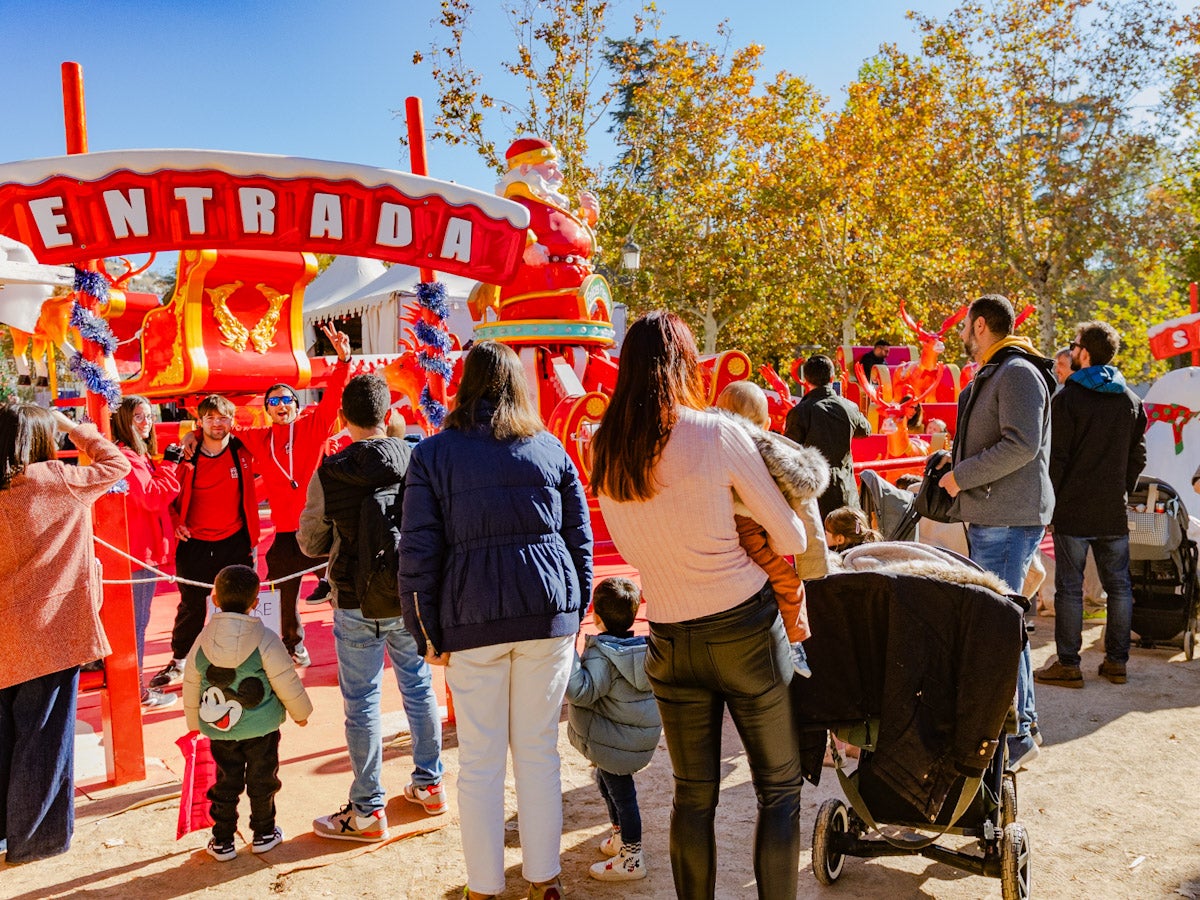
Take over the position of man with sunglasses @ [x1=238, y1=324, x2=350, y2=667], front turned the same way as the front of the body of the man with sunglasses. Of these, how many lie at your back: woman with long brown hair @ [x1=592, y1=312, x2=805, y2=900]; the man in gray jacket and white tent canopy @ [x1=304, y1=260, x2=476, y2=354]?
1

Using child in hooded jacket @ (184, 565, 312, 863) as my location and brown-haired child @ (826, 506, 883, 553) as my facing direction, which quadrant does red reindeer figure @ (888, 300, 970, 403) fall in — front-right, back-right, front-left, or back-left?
front-left

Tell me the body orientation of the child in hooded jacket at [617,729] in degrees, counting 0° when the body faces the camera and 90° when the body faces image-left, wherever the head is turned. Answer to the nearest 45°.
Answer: approximately 135°

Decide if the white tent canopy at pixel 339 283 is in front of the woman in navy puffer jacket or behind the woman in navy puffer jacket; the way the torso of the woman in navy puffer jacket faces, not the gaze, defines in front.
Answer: in front

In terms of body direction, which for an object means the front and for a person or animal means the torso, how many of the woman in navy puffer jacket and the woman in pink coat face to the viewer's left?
0

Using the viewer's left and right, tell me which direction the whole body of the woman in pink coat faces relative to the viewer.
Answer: facing away from the viewer and to the right of the viewer

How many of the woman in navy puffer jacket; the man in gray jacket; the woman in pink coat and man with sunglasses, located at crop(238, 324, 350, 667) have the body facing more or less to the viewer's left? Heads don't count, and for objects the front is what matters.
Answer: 1

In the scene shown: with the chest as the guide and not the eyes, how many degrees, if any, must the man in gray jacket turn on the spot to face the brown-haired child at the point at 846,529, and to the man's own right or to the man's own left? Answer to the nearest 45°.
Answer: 0° — they already face them

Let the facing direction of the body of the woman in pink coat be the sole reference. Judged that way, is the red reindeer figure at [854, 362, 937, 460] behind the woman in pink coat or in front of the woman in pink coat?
in front

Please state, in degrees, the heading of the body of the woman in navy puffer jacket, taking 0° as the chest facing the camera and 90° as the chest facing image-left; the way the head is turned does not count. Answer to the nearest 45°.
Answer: approximately 180°

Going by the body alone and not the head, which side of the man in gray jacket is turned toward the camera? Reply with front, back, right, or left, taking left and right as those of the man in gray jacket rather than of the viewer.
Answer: left

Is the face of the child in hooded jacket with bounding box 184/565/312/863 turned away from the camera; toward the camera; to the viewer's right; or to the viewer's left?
away from the camera

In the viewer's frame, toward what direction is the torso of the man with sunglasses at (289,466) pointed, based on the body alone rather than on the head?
toward the camera

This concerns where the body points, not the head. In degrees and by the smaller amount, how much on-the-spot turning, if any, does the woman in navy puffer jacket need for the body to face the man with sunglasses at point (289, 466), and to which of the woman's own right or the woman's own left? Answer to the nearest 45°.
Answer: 0° — they already face them

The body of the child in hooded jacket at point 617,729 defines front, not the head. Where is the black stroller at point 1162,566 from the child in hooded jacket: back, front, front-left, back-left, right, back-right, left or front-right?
right

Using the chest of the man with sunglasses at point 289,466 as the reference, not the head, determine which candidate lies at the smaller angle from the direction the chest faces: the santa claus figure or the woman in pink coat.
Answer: the woman in pink coat

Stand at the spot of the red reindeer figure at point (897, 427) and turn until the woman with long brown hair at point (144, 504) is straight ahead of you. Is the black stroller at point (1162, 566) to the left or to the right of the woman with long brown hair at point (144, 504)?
left

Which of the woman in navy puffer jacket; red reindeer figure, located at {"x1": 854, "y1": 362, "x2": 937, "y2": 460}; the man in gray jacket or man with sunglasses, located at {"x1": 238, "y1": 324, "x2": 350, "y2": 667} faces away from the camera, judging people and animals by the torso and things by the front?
the woman in navy puffer jacket

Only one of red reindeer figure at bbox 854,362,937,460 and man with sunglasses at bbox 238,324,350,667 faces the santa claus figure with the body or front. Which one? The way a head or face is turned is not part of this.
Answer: the red reindeer figure
